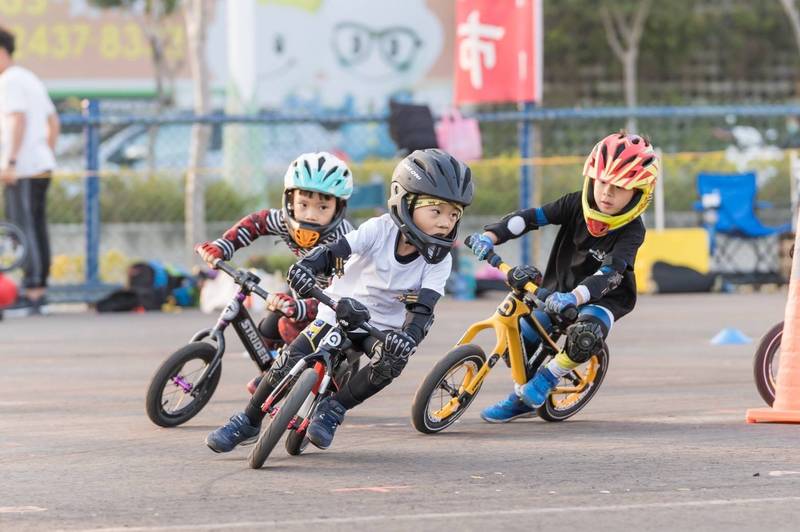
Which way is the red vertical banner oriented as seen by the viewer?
toward the camera

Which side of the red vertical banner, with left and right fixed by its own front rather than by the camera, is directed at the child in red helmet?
front

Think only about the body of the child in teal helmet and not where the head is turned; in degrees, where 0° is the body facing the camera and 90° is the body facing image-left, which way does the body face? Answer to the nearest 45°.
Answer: approximately 45°

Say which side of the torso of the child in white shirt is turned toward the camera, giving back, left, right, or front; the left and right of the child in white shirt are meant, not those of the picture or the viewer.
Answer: front

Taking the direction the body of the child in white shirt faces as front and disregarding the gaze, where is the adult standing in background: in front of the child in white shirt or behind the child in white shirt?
behind

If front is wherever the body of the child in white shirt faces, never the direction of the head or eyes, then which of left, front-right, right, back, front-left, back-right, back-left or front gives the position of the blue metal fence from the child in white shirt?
back

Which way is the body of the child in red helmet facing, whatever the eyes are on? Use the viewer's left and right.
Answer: facing the viewer and to the left of the viewer

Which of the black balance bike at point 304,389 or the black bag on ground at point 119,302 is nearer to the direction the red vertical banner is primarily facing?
the black balance bike

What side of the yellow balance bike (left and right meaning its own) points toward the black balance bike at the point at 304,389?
front

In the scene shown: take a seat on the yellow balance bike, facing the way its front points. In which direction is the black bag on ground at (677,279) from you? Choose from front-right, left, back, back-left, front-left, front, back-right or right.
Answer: back-right

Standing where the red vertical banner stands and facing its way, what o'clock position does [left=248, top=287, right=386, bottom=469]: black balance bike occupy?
The black balance bike is roughly at 12 o'clock from the red vertical banner.

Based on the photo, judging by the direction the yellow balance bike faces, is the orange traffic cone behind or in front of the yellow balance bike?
behind

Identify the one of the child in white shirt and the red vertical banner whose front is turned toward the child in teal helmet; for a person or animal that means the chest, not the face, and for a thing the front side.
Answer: the red vertical banner

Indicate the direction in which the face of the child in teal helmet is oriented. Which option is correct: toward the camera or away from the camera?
toward the camera

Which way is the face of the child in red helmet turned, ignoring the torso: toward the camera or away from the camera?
toward the camera
